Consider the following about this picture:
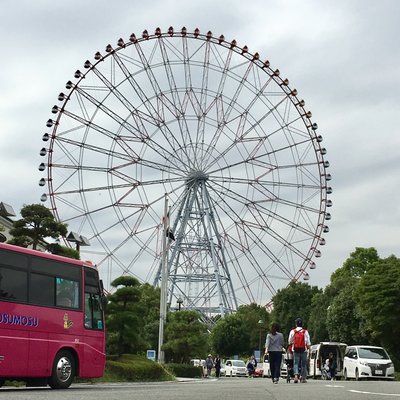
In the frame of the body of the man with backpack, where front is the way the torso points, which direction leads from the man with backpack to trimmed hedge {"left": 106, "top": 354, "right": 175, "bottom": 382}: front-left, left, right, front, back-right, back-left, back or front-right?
front-left

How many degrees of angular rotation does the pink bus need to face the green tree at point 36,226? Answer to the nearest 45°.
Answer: approximately 45° to its left

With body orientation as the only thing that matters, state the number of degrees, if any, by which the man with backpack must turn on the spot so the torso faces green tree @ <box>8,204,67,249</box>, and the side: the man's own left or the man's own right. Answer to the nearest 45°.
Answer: approximately 45° to the man's own left

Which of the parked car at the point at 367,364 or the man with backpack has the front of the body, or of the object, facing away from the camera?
the man with backpack

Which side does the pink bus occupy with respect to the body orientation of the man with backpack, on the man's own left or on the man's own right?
on the man's own left

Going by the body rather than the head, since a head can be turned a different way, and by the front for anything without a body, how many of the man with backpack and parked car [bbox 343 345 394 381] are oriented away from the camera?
1

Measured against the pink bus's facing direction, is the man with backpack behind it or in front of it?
in front

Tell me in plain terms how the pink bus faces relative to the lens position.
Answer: facing away from the viewer and to the right of the viewer

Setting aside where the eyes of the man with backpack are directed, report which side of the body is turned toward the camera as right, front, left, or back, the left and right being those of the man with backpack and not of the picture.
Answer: back

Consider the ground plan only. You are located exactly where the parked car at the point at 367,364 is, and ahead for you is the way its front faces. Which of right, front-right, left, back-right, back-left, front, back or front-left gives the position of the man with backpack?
front-right
